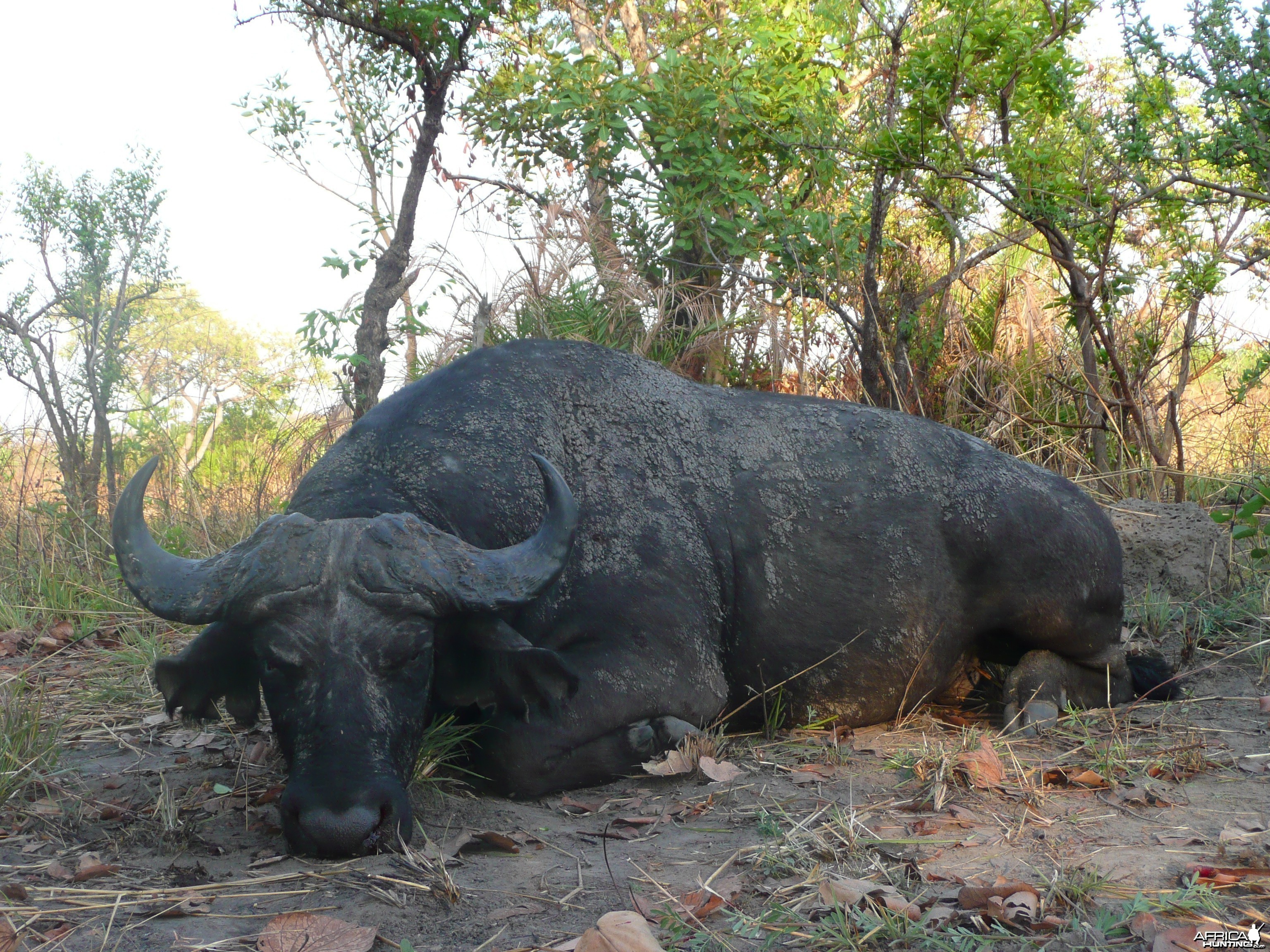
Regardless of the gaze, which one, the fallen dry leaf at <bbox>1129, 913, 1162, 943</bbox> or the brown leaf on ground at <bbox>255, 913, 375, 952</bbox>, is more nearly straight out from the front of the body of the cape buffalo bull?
the brown leaf on ground

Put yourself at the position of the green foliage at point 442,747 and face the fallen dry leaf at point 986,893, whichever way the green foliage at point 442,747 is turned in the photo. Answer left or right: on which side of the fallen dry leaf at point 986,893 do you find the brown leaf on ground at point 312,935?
right

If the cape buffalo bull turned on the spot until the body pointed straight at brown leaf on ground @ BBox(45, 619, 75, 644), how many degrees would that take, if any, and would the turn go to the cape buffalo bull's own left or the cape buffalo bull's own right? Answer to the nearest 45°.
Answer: approximately 90° to the cape buffalo bull's own right

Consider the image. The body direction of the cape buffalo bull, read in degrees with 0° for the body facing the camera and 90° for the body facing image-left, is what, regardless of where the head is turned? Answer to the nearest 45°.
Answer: approximately 45°

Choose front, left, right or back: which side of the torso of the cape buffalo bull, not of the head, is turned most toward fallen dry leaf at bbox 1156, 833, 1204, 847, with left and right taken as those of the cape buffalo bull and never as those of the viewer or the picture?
left

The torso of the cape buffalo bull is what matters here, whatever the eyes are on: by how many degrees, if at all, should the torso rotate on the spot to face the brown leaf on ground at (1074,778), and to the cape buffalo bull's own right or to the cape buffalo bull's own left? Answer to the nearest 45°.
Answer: approximately 135° to the cape buffalo bull's own left

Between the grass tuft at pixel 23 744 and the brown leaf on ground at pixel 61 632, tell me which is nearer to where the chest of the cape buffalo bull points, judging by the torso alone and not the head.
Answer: the grass tuft

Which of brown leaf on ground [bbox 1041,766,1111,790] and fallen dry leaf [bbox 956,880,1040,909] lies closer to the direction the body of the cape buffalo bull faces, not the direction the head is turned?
the fallen dry leaf

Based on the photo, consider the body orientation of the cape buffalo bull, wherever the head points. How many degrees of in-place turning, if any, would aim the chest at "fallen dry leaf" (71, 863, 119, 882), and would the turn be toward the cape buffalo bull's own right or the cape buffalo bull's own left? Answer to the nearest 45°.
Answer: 0° — it already faces it

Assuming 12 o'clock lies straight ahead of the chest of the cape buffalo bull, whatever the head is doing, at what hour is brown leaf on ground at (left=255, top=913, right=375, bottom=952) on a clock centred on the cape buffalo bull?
The brown leaf on ground is roughly at 11 o'clock from the cape buffalo bull.

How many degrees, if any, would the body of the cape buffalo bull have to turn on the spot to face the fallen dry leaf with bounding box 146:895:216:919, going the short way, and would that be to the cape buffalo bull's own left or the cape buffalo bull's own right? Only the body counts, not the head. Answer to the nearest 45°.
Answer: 0° — it already faces it
